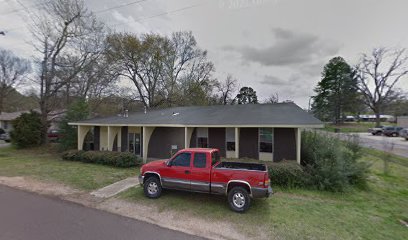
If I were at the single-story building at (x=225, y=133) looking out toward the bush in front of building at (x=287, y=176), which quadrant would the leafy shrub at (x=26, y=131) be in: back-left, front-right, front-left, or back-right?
back-right

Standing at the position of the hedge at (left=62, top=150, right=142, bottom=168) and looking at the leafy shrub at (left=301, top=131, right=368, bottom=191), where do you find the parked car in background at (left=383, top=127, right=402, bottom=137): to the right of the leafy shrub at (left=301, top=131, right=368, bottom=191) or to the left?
left

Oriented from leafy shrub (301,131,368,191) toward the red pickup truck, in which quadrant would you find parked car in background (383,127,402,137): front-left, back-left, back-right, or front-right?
back-right
